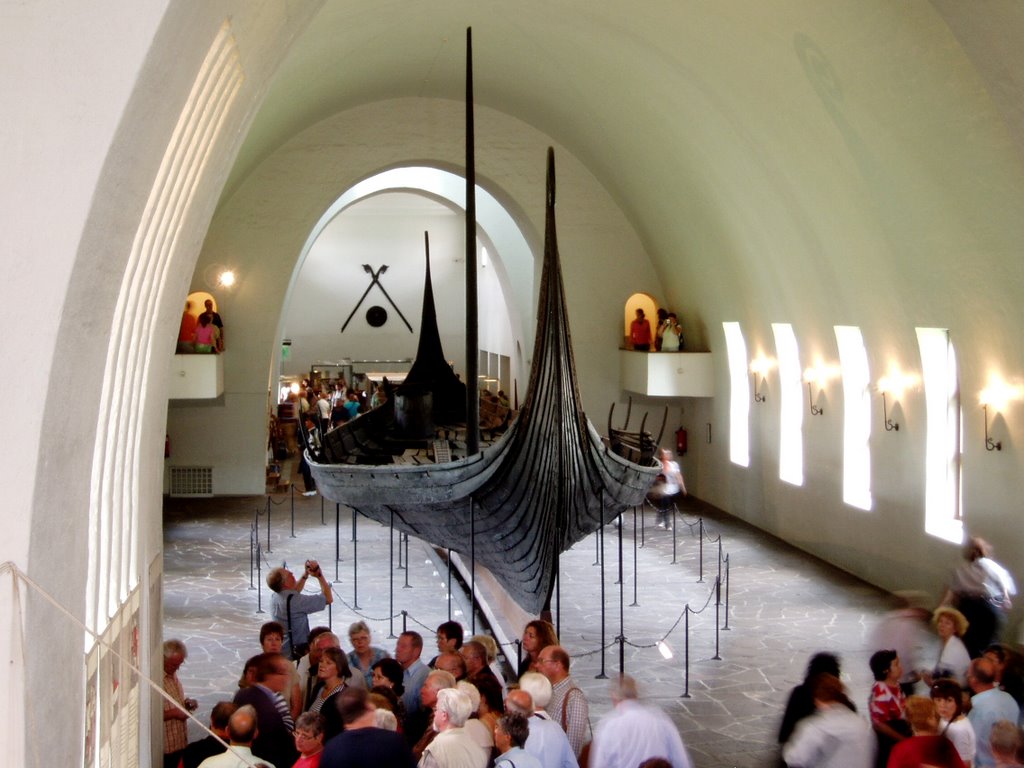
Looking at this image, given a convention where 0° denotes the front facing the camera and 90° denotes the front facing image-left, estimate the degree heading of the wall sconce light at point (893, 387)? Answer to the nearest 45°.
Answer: approximately 90°

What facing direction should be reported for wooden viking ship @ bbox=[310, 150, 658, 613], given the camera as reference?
facing the viewer

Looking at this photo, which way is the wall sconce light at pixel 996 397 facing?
to the viewer's left

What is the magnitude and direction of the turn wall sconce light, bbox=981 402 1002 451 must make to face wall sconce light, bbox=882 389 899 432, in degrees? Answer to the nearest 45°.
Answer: approximately 45° to its right

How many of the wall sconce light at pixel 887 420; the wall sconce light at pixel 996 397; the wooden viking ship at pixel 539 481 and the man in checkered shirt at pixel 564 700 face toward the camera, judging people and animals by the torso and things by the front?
1

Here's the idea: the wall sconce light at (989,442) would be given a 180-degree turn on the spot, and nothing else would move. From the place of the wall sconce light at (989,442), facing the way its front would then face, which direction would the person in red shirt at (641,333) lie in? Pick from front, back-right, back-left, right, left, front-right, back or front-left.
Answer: back-left

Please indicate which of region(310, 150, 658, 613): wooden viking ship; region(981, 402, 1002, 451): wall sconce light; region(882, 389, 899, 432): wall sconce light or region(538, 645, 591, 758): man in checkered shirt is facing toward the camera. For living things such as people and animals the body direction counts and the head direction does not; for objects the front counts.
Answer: the wooden viking ship

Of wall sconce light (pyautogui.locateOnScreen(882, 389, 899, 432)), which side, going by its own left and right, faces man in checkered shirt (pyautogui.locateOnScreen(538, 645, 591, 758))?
left

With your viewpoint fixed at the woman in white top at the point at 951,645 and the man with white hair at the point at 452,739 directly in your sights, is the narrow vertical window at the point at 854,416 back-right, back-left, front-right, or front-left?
back-right

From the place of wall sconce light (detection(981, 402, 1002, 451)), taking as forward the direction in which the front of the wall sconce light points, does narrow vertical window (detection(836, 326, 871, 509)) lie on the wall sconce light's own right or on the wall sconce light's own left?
on the wall sconce light's own right

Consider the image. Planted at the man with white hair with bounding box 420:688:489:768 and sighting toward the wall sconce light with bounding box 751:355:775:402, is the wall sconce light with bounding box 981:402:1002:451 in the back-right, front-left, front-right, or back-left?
front-right

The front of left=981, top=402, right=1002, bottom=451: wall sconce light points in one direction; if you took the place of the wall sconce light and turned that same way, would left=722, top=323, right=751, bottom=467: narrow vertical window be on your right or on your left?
on your right
